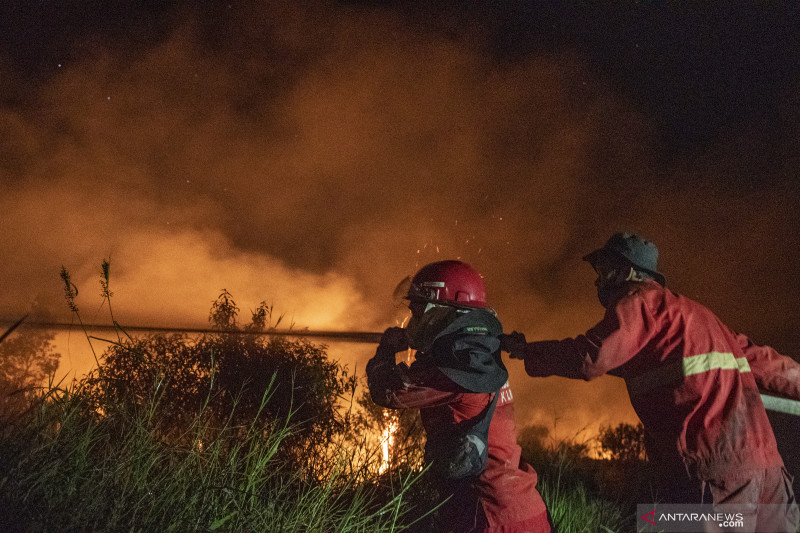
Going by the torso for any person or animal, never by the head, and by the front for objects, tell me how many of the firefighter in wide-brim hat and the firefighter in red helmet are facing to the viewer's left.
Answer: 2

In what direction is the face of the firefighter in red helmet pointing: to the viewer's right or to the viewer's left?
to the viewer's left

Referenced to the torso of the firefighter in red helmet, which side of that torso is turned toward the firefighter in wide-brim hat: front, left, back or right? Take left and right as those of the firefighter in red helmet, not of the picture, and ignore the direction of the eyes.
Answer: back

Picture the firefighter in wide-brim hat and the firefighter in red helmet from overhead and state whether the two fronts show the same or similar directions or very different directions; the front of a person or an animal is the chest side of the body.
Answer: same or similar directions

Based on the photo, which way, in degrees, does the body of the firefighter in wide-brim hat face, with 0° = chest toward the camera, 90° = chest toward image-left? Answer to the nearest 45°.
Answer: approximately 90°

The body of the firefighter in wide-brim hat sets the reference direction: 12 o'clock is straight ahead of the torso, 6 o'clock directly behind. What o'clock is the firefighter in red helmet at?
The firefighter in red helmet is roughly at 11 o'clock from the firefighter in wide-brim hat.

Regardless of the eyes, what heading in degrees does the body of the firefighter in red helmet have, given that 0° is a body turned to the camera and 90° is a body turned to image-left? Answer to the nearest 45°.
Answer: approximately 90°
